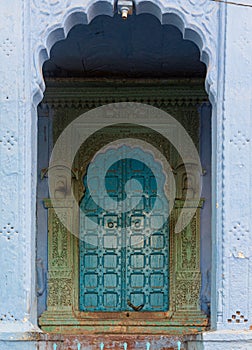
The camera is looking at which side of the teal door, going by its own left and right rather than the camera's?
front

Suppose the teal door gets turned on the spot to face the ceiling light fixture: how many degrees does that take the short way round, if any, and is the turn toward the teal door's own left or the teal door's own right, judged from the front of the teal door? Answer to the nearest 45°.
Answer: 0° — it already faces it
